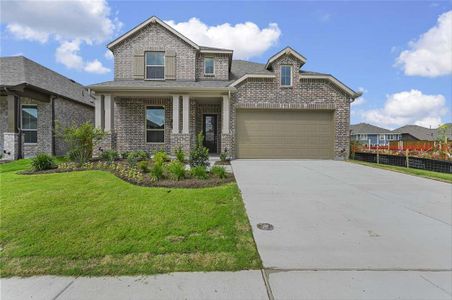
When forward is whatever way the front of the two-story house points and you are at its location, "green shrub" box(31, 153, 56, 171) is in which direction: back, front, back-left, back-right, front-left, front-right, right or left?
front-right

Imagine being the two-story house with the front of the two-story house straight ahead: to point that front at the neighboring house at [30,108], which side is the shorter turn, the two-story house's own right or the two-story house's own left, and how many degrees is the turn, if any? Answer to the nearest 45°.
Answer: approximately 90° to the two-story house's own right

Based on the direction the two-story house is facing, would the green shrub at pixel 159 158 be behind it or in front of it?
in front

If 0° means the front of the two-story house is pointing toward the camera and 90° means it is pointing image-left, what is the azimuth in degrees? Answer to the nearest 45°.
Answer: approximately 0°

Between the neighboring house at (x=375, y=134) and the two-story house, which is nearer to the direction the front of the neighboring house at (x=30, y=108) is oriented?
the two-story house

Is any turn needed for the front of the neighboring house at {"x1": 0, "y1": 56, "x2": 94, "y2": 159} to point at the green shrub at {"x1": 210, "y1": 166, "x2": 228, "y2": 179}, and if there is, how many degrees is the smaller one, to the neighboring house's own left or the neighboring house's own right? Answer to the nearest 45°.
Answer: approximately 45° to the neighboring house's own left

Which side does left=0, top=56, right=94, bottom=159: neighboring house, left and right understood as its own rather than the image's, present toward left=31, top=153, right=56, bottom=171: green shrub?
front

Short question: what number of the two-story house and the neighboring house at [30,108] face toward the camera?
2

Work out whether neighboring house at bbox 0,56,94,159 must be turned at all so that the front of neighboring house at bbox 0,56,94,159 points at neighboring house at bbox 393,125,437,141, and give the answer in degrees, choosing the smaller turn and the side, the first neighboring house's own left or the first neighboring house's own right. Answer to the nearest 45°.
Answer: approximately 90° to the first neighboring house's own left

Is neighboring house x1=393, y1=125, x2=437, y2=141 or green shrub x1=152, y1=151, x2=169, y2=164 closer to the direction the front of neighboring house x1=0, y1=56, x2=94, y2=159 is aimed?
the green shrub

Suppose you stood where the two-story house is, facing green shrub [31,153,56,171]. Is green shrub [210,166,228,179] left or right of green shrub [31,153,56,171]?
left
